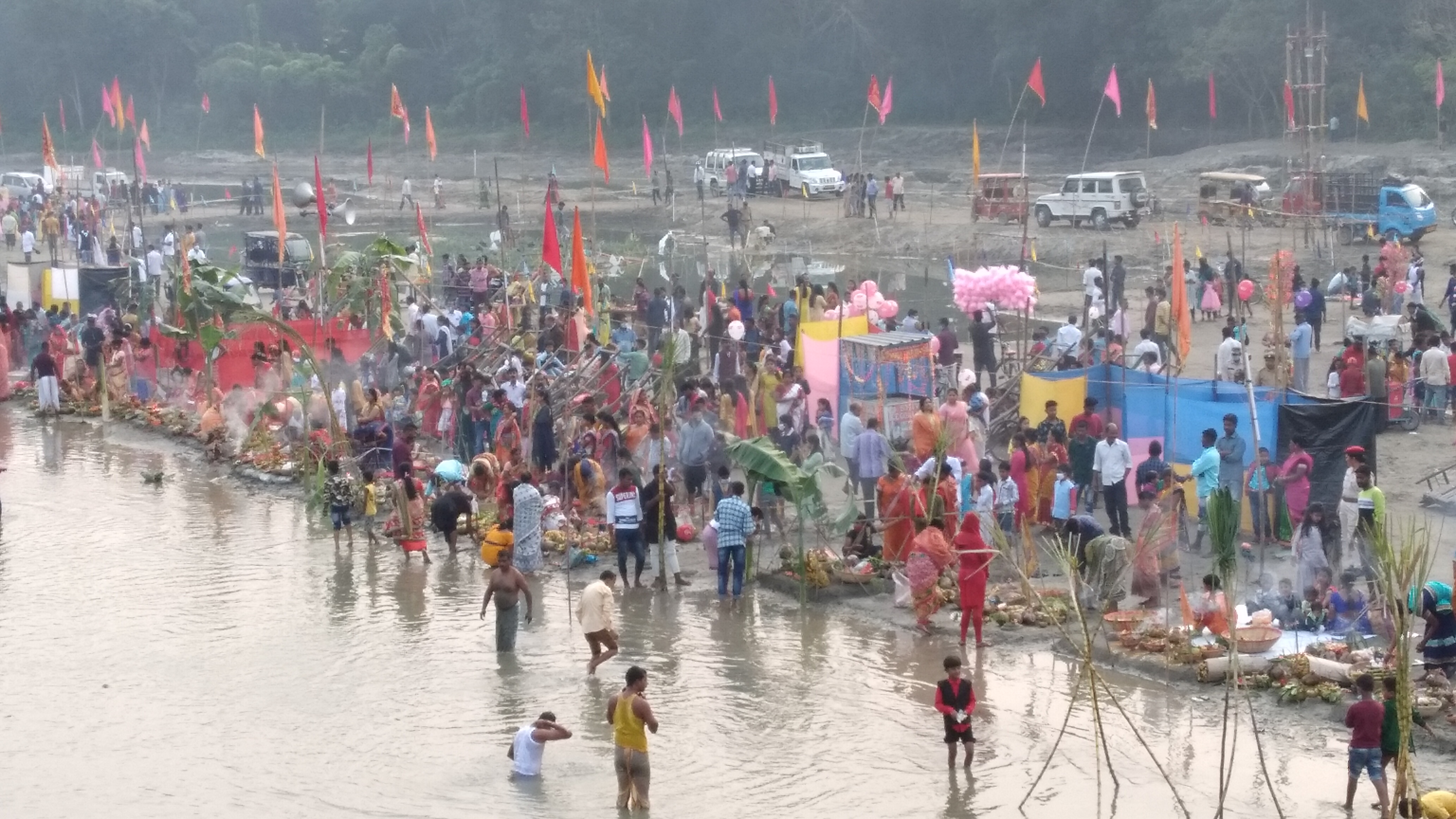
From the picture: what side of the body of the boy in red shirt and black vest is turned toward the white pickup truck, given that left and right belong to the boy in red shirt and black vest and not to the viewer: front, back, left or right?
back

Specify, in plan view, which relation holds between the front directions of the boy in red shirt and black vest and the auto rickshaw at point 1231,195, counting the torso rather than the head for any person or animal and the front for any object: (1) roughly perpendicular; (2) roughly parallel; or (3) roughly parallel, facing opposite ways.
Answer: roughly perpendicular

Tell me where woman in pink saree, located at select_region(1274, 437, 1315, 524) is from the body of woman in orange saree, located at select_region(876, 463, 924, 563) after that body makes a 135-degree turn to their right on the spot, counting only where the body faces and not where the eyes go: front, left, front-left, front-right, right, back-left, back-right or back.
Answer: right

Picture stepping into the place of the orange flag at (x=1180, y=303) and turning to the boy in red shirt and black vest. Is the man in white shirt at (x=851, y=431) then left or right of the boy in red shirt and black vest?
right

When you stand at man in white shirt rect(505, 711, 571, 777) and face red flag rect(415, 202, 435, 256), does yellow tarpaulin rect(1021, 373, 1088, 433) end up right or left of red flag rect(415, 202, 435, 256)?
right

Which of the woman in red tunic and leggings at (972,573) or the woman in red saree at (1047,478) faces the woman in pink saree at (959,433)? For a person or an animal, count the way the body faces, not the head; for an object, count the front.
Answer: the woman in red tunic and leggings at (972,573)
